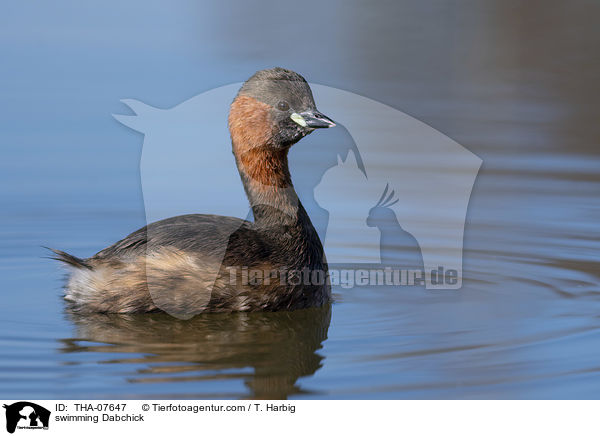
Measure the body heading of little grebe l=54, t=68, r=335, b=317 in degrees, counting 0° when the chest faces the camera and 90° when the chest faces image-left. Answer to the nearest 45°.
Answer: approximately 270°
